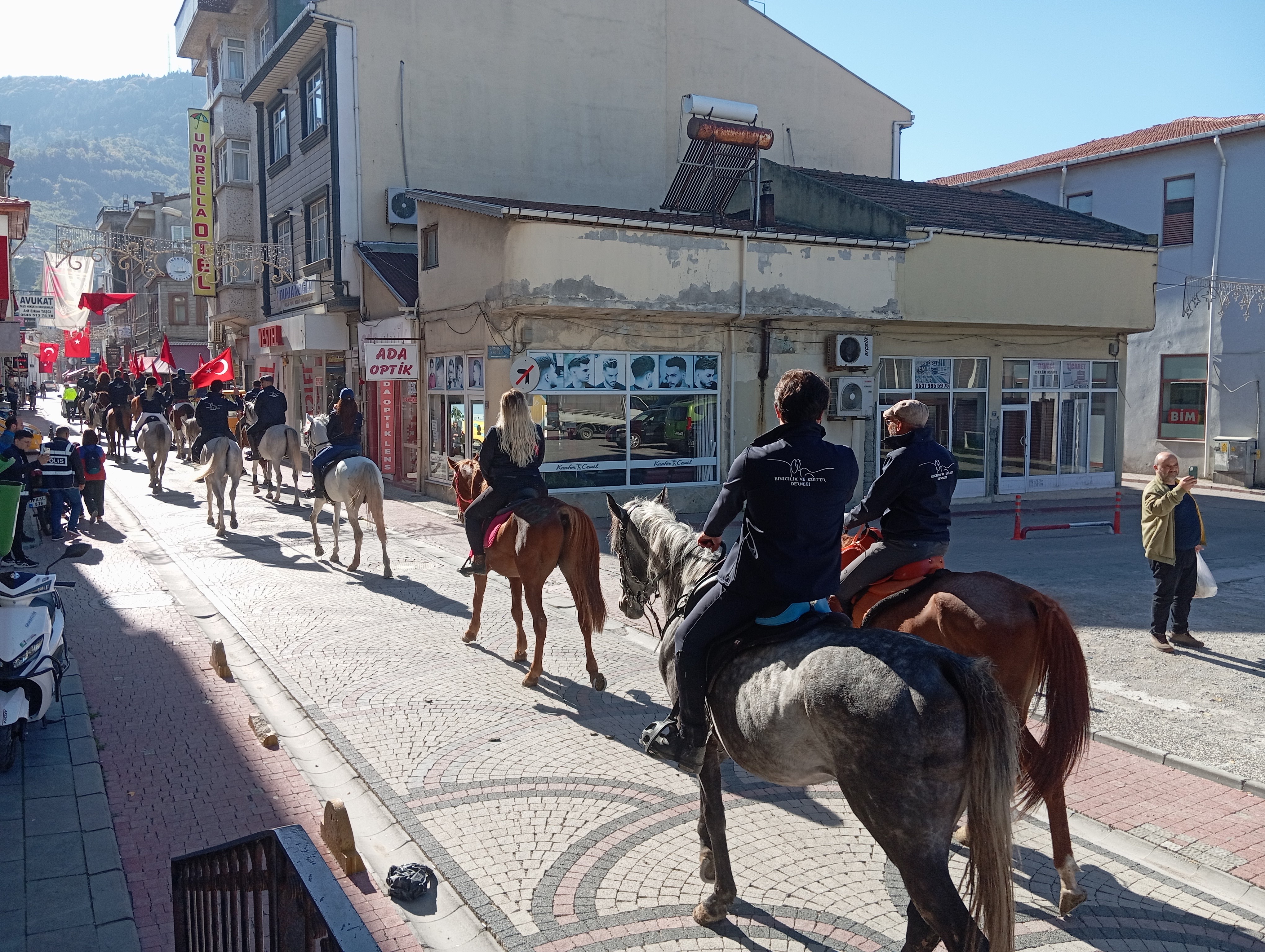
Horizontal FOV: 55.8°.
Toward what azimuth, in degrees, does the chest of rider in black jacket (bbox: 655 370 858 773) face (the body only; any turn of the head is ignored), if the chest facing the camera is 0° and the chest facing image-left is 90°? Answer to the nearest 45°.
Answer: approximately 135°

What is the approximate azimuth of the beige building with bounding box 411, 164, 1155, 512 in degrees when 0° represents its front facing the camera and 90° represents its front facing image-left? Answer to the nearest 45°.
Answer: approximately 0°

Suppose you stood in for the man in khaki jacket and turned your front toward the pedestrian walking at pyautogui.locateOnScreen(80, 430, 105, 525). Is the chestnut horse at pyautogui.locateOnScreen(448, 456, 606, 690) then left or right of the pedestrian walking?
left

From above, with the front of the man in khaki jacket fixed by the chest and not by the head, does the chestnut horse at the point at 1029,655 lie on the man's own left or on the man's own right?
on the man's own right

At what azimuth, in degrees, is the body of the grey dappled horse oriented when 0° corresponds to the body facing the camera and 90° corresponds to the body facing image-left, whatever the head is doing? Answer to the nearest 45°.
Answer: approximately 135°

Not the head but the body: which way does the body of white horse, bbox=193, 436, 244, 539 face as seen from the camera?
away from the camera

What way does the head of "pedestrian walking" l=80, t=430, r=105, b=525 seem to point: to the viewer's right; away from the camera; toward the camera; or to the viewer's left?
away from the camera

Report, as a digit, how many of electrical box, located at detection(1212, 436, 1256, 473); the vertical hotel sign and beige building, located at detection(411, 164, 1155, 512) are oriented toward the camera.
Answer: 3

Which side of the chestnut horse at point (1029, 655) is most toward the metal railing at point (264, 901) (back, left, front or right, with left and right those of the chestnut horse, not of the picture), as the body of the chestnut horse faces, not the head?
left

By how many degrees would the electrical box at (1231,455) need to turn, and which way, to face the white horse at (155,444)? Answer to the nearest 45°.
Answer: approximately 45° to its right

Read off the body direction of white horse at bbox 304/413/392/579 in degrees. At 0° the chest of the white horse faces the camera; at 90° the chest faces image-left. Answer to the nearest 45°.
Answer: approximately 135°

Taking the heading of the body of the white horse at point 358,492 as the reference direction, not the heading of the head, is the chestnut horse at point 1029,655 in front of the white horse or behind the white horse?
behind

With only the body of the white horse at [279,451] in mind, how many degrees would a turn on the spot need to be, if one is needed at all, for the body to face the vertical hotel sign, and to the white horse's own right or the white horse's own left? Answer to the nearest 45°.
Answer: approximately 45° to the white horse's own right
